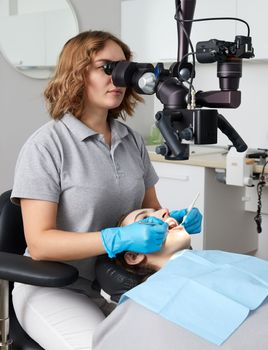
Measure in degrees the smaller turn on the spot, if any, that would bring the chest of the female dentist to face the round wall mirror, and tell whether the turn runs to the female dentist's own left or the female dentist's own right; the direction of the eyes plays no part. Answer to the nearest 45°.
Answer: approximately 135° to the female dentist's own left

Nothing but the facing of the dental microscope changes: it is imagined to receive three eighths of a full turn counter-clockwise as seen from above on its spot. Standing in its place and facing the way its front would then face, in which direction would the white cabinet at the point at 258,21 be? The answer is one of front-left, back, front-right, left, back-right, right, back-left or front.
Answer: back-left

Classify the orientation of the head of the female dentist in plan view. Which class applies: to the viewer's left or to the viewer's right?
to the viewer's right

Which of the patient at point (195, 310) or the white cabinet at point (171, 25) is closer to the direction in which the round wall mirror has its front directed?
the patient

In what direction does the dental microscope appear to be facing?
to the viewer's left

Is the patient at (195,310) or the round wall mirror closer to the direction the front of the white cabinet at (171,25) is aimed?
the patient

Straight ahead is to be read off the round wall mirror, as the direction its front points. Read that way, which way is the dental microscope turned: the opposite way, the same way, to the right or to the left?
to the right

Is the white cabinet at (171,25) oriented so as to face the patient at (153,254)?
yes

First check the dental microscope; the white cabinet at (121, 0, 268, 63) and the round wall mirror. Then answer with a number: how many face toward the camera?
2
